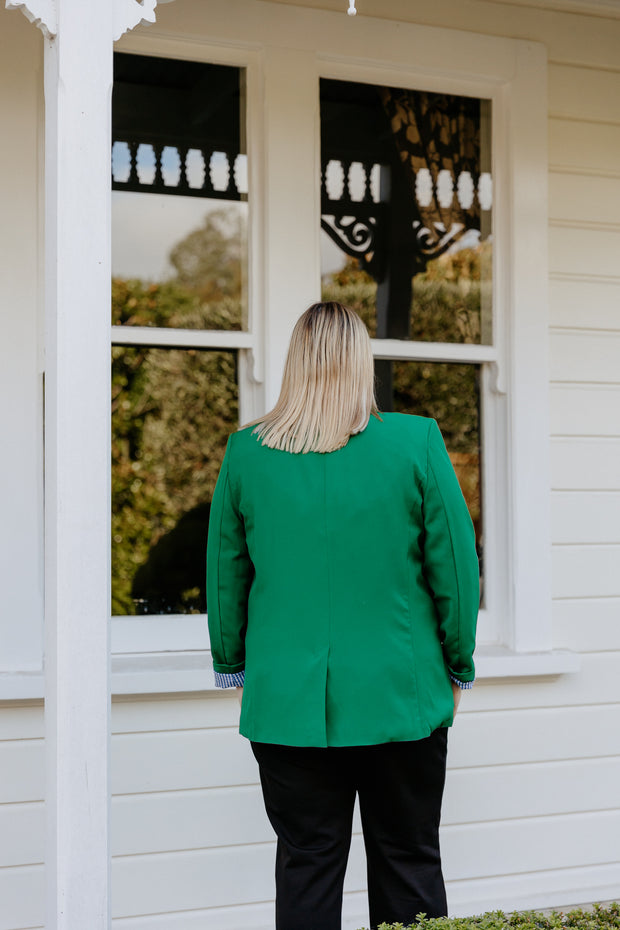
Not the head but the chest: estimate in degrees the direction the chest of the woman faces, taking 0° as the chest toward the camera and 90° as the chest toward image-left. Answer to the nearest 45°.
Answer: approximately 180°

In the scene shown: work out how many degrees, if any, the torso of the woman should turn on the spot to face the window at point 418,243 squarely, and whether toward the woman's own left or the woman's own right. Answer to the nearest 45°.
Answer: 0° — they already face it

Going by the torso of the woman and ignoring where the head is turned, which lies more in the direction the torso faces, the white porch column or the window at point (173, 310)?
the window

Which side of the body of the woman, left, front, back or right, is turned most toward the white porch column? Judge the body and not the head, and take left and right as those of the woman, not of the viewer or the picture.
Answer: left

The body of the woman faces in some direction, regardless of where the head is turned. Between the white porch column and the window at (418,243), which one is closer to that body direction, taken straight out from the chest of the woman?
the window

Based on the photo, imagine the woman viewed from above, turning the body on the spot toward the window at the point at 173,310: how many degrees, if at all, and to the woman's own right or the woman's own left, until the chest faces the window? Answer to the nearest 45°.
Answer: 0° — they already face it

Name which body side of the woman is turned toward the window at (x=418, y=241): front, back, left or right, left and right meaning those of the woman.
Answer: front

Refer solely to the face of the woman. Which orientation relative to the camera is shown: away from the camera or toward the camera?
away from the camera
